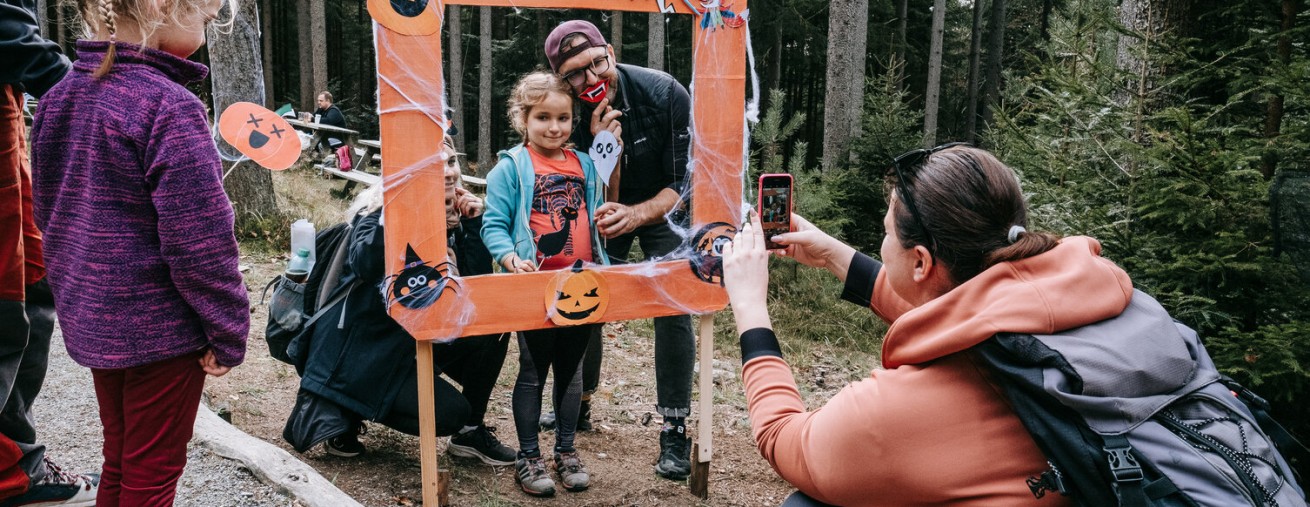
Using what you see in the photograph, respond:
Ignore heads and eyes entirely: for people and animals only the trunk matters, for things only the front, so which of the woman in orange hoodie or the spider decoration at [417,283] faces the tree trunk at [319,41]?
the woman in orange hoodie

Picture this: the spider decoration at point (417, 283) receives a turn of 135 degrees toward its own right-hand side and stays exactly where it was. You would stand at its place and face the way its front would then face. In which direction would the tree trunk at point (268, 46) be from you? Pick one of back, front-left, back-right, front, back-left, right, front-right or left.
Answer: front-right

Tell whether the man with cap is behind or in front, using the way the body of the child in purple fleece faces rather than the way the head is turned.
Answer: in front

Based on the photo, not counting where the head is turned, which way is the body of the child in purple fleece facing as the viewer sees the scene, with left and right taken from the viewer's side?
facing away from the viewer and to the right of the viewer

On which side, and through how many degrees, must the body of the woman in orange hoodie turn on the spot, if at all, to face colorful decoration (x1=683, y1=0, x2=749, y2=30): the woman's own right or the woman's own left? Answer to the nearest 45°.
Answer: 0° — they already face it

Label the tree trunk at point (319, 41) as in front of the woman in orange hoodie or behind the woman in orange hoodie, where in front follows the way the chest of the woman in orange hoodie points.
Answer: in front

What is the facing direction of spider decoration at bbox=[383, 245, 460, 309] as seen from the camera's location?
facing the viewer

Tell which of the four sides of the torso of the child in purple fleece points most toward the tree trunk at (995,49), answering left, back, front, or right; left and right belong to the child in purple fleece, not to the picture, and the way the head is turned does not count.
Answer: front

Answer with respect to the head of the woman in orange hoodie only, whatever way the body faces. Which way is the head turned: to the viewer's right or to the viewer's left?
to the viewer's left

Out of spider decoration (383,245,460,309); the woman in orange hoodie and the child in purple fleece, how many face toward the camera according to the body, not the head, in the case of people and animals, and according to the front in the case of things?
1

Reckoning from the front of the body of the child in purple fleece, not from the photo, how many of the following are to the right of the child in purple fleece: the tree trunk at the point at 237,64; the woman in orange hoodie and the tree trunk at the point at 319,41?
1

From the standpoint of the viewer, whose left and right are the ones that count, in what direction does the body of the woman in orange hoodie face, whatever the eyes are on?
facing away from the viewer and to the left of the viewer

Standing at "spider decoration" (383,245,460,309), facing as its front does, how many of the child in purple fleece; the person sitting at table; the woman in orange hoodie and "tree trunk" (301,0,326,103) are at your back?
2

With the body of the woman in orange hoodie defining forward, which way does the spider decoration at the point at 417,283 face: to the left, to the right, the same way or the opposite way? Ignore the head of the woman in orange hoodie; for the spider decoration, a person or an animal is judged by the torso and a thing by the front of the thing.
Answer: the opposite way
